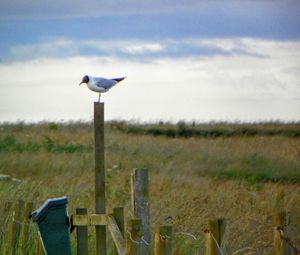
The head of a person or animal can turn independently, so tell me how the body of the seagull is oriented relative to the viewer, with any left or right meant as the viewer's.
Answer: facing to the left of the viewer

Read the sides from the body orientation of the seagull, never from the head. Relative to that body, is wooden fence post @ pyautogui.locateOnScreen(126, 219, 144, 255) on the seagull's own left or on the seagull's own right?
on the seagull's own left

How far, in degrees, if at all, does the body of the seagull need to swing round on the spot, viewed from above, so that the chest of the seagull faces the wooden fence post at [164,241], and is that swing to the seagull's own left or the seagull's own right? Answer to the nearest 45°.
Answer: approximately 90° to the seagull's own left
